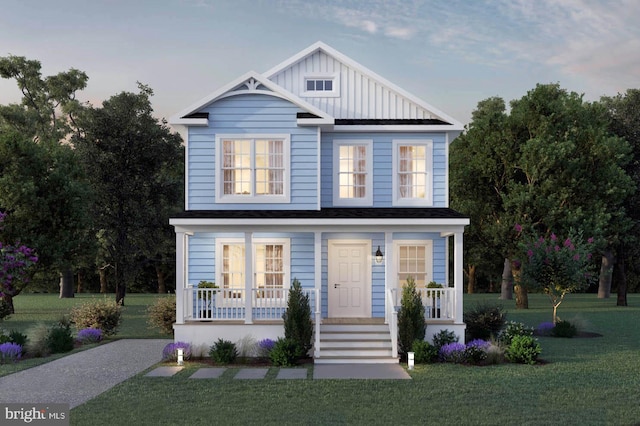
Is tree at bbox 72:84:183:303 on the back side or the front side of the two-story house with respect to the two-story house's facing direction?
on the back side

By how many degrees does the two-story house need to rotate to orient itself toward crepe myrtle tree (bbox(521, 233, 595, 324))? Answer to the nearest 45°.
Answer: approximately 135° to its left

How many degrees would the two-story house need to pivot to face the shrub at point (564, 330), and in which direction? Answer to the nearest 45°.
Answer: approximately 135° to its left

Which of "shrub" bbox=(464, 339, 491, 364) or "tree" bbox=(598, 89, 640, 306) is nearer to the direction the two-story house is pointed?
the shrub

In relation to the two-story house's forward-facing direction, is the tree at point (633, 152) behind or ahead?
behind

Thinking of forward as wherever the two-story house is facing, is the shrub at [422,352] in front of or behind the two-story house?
in front

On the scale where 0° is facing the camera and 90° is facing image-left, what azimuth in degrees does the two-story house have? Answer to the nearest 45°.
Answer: approximately 0°

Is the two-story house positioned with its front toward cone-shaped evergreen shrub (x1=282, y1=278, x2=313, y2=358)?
yes

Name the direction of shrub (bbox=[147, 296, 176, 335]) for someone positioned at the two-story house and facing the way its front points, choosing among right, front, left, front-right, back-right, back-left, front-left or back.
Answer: back-right

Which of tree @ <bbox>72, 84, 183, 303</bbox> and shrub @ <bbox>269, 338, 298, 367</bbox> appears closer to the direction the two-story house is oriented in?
the shrub

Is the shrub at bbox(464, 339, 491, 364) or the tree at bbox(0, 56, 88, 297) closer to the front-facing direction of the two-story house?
the shrub

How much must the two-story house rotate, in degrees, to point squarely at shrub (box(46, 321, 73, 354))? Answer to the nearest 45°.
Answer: approximately 90° to its right

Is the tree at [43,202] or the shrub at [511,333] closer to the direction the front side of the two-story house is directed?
the shrub
